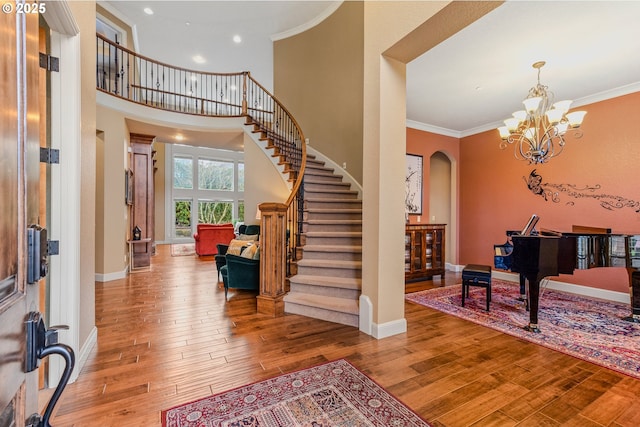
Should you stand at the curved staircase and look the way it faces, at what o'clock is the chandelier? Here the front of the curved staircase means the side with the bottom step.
The chandelier is roughly at 10 o'clock from the curved staircase.

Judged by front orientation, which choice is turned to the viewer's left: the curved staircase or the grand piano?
the grand piano

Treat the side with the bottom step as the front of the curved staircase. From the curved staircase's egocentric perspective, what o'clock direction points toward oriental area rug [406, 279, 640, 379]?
The oriental area rug is roughly at 10 o'clock from the curved staircase.

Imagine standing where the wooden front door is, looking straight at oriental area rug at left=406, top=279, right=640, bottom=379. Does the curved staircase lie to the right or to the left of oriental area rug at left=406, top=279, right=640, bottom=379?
left

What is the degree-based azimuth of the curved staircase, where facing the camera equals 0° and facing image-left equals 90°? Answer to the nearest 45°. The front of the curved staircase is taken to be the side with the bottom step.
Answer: approximately 0°

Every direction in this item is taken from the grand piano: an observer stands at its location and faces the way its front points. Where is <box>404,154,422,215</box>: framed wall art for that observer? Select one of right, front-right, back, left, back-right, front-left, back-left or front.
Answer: front-right

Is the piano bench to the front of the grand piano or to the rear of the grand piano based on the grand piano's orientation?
to the front

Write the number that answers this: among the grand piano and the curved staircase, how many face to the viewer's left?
1

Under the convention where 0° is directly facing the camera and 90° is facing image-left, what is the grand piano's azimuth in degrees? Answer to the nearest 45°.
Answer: approximately 90°

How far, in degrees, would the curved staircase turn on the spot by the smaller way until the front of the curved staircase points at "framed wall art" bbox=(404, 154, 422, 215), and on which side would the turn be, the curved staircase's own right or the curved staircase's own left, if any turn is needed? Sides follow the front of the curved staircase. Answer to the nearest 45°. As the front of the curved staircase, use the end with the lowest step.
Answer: approximately 135° to the curved staircase's own left

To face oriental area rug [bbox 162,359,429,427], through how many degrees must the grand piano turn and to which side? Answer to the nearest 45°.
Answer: approximately 45° to its left

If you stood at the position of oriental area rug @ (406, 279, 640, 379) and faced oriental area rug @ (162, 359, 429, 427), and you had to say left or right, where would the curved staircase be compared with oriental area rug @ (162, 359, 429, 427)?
right

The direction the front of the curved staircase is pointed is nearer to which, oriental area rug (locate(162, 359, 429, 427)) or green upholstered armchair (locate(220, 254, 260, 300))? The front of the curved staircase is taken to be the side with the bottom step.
the oriental area rug

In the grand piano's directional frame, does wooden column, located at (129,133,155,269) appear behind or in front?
in front
